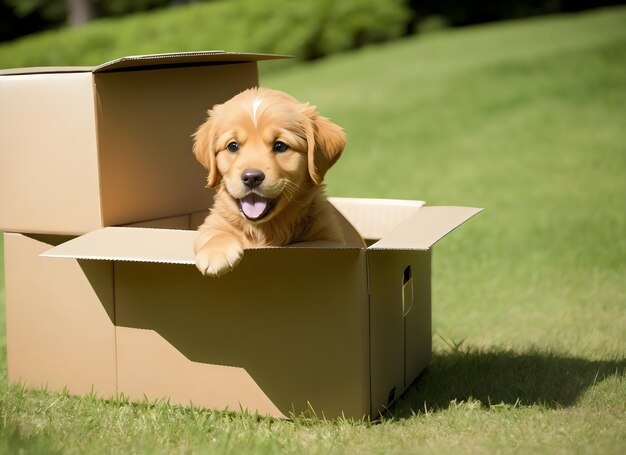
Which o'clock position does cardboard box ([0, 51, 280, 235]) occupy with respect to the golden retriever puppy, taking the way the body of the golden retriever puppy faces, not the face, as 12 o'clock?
The cardboard box is roughly at 4 o'clock from the golden retriever puppy.

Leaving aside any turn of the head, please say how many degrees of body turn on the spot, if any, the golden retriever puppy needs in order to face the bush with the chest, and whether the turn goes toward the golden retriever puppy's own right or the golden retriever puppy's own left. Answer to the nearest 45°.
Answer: approximately 180°

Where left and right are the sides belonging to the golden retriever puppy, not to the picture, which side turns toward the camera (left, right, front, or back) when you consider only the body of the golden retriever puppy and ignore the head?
front
